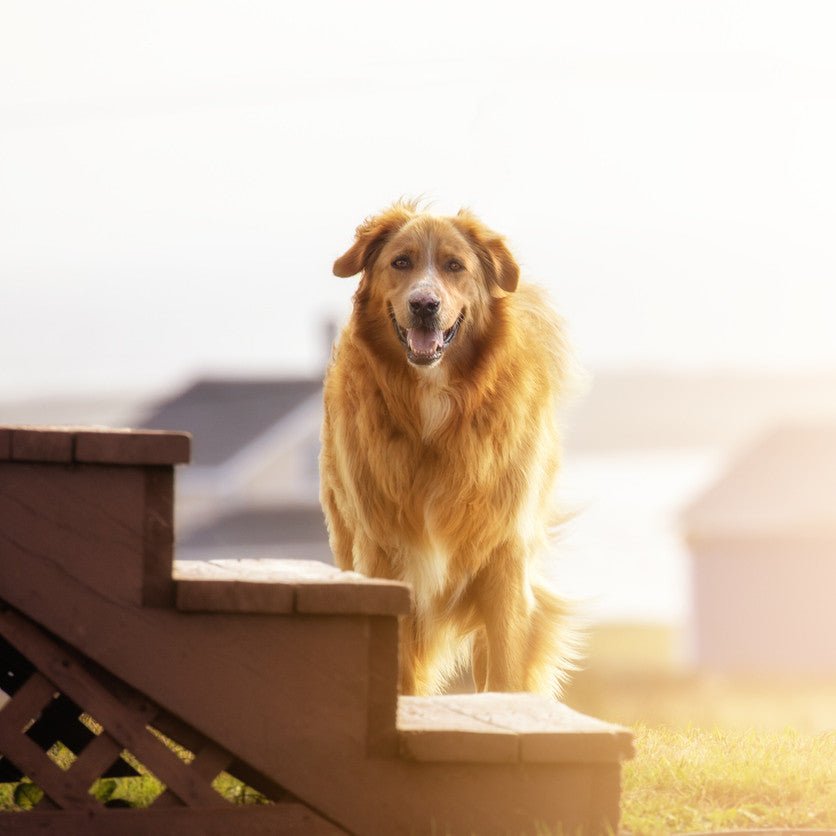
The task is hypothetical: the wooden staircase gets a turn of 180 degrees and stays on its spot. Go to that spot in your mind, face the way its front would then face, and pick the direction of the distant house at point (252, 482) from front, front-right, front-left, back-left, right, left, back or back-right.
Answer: right

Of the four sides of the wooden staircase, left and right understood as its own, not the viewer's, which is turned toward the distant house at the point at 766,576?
left

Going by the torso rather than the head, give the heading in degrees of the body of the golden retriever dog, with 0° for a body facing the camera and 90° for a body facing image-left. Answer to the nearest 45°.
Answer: approximately 0°

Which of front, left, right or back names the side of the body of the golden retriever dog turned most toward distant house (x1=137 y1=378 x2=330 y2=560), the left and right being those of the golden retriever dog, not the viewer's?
back

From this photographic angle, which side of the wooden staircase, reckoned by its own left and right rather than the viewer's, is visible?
right
